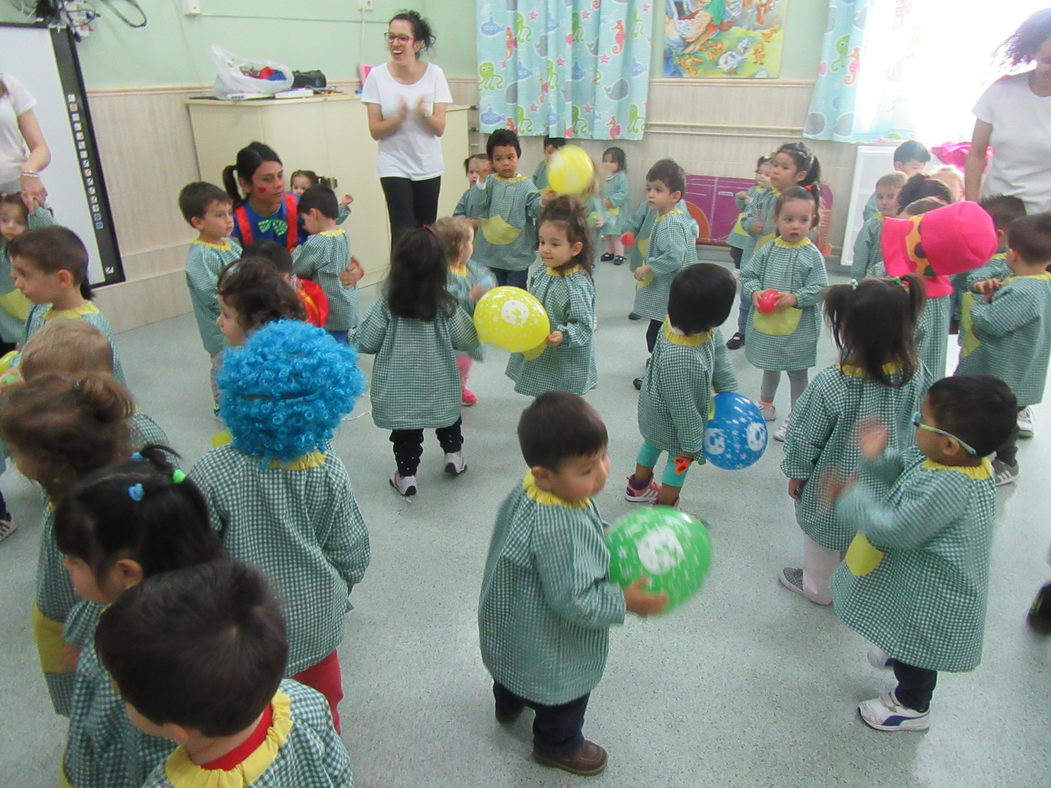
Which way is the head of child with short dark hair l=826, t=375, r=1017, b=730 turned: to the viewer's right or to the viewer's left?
to the viewer's left

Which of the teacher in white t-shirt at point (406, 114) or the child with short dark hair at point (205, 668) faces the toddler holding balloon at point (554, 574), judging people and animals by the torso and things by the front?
the teacher in white t-shirt

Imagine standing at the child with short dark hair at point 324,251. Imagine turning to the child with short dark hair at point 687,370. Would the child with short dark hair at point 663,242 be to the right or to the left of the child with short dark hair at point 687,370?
left

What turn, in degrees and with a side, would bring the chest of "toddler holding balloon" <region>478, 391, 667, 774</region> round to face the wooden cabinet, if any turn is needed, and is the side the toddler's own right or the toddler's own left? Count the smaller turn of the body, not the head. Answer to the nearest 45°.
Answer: approximately 135° to the toddler's own left

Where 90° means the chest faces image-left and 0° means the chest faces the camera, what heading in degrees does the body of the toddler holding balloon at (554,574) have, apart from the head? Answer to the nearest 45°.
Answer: approximately 270°

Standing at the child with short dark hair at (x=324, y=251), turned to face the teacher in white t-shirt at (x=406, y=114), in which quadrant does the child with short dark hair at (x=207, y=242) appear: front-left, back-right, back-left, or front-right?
back-left

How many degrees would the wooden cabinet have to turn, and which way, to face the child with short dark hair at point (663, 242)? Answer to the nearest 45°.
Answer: approximately 45° to its left
